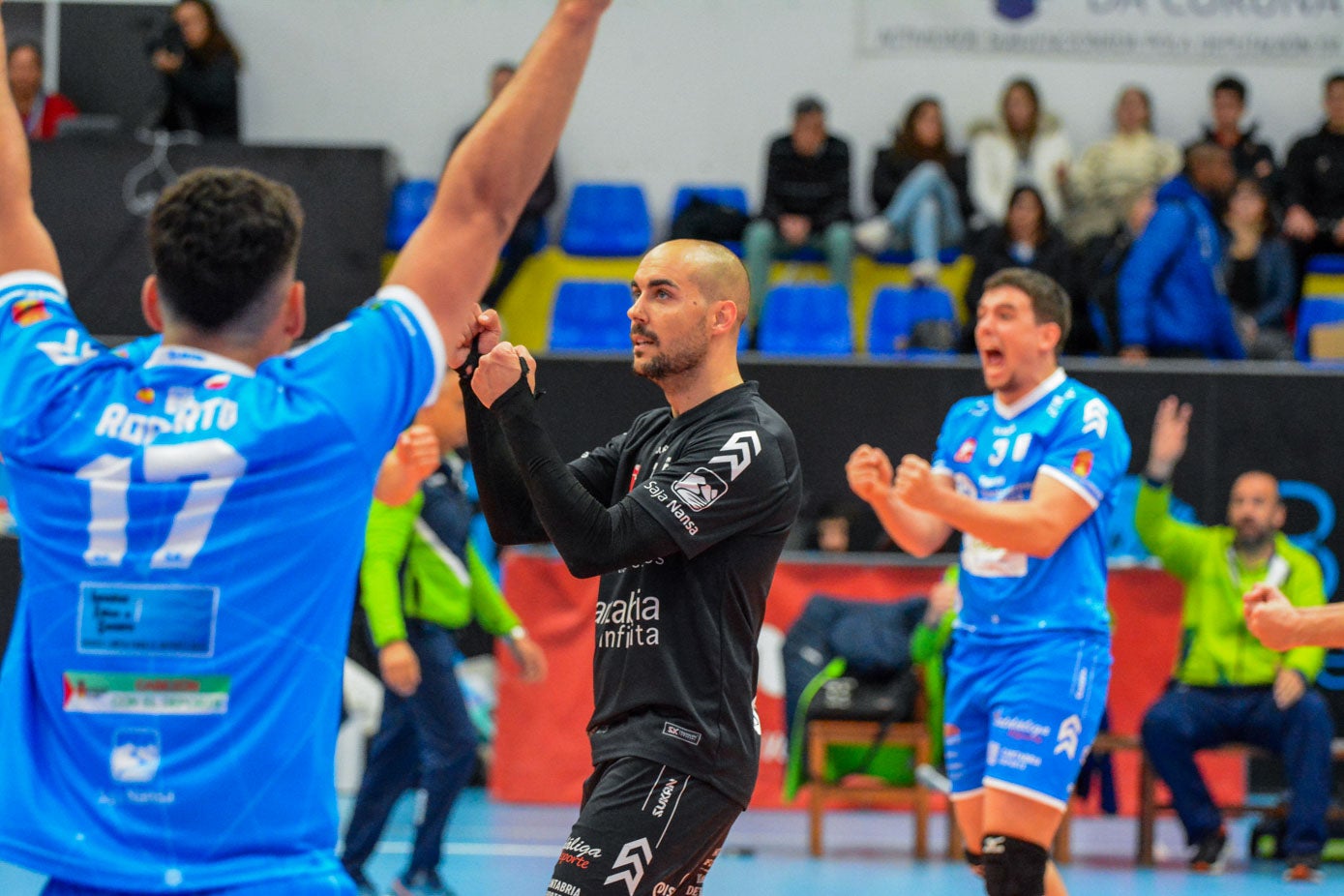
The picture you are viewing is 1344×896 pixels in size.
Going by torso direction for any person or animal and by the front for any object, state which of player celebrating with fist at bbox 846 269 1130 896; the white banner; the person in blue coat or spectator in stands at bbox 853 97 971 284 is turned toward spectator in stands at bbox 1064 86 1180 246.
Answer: the white banner

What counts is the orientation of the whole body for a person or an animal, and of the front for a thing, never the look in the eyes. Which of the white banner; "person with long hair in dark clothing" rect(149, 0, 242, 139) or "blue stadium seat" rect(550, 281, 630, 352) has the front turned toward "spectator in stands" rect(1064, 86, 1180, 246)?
the white banner

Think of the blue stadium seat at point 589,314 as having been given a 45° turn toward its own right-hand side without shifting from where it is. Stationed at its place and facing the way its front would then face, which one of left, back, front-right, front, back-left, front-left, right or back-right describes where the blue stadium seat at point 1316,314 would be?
back-left

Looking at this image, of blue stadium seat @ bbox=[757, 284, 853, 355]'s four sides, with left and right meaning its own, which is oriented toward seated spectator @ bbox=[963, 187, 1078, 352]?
left

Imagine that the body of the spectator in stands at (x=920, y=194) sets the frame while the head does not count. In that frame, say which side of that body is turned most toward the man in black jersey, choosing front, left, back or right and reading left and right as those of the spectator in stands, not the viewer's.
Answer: front

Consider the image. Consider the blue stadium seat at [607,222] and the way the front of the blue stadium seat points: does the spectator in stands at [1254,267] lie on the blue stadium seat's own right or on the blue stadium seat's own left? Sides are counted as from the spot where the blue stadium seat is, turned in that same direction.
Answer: on the blue stadium seat's own left

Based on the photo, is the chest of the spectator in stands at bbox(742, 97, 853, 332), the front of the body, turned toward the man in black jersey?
yes

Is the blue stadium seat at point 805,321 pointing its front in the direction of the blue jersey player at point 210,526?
yes

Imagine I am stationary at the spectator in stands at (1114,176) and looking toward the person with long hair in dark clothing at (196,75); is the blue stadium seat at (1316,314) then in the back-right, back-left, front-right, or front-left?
back-left
